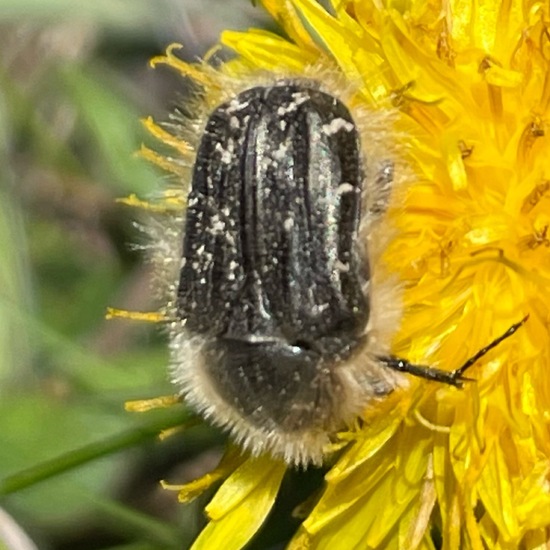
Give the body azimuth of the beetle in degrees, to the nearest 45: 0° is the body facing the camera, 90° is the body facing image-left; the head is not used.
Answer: approximately 0°
